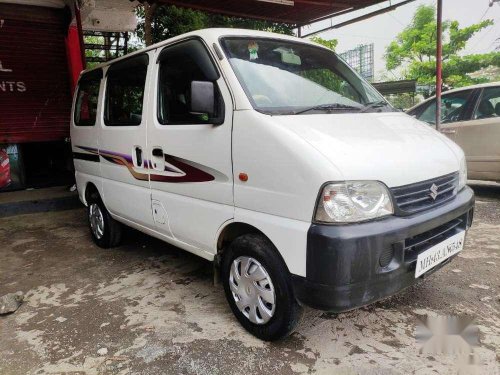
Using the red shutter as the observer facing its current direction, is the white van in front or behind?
in front

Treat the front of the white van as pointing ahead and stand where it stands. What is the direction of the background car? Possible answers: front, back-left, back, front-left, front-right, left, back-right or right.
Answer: left

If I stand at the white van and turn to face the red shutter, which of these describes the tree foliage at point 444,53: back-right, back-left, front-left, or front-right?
front-right

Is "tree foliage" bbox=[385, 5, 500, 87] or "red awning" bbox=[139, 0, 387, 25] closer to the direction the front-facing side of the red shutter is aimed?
the red awning

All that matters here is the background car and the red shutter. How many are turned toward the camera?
1

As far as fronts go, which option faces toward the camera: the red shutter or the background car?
the red shutter

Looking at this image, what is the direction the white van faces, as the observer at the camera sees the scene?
facing the viewer and to the right of the viewer

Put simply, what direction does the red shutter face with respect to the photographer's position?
facing the viewer

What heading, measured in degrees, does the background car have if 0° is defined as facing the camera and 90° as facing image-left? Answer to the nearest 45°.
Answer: approximately 270°

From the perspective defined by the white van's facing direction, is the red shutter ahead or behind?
behind
